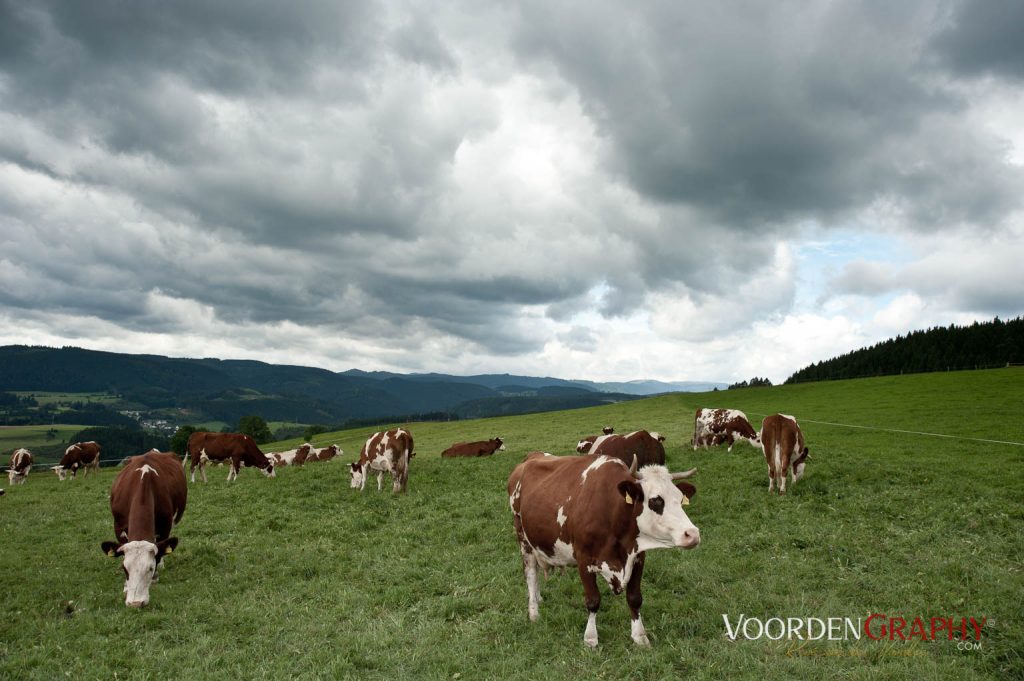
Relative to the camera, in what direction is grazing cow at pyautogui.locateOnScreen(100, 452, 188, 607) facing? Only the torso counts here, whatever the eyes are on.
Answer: toward the camera

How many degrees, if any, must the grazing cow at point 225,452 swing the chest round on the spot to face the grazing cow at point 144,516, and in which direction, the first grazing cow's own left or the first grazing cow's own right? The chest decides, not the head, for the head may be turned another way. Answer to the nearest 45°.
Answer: approximately 90° to the first grazing cow's own right

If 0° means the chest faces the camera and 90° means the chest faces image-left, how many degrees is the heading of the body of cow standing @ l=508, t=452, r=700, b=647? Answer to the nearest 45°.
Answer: approximately 315°

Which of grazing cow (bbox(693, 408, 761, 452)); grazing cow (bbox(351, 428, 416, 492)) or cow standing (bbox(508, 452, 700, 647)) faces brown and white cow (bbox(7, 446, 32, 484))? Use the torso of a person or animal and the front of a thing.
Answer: grazing cow (bbox(351, 428, 416, 492))

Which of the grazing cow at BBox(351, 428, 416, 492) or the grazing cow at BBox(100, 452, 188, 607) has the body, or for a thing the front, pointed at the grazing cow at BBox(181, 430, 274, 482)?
the grazing cow at BBox(351, 428, 416, 492)

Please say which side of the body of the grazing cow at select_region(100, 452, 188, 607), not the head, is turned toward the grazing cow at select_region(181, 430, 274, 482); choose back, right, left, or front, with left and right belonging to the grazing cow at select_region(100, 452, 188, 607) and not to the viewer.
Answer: back

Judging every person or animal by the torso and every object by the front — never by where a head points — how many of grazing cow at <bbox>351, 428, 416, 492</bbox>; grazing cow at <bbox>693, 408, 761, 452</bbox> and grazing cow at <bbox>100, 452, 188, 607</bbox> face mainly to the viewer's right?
1

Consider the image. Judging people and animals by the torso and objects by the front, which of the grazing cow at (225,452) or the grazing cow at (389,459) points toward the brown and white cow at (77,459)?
the grazing cow at (389,459)

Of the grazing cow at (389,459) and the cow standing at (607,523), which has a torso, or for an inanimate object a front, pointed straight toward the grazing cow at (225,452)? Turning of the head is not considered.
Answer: the grazing cow at (389,459)

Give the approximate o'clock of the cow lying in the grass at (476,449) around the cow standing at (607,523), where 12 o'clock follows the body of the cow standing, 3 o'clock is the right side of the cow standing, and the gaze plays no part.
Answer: The cow lying in the grass is roughly at 7 o'clock from the cow standing.

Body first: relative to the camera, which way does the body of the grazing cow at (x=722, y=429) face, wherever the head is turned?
to the viewer's right

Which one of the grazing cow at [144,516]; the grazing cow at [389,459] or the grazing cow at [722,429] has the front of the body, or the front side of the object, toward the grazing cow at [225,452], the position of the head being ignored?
the grazing cow at [389,459]

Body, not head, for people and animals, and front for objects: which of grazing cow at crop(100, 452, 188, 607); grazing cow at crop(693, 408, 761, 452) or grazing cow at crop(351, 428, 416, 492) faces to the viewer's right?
grazing cow at crop(693, 408, 761, 452)

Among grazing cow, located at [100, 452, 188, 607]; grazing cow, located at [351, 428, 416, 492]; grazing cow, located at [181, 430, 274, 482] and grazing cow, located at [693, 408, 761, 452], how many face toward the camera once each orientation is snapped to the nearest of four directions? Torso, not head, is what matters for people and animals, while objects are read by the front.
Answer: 1

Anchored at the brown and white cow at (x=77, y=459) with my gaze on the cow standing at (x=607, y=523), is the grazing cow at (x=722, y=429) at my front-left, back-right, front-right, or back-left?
front-left

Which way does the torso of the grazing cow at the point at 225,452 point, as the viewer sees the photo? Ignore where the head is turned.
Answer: to the viewer's right

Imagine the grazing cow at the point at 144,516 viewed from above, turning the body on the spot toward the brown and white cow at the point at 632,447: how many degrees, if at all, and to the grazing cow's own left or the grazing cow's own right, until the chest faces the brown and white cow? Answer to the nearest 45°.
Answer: approximately 90° to the grazing cow's own left

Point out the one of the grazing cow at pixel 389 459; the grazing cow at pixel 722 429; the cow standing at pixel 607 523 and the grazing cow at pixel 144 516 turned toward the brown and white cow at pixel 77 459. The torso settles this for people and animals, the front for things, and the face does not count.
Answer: the grazing cow at pixel 389 459

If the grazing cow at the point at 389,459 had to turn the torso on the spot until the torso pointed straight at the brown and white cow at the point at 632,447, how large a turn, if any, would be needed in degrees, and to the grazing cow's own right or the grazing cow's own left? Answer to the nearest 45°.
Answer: approximately 180°

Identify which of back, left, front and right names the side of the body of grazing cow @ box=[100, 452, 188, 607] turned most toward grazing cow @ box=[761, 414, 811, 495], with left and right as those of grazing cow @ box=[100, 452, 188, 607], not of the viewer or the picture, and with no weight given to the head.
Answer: left

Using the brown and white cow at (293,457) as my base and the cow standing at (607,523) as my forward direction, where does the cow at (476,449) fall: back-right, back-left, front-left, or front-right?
front-left
